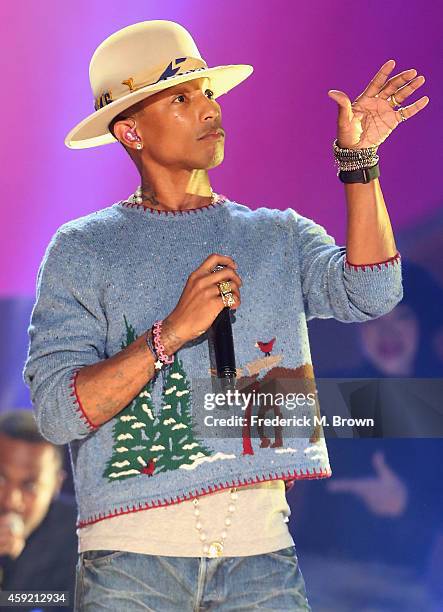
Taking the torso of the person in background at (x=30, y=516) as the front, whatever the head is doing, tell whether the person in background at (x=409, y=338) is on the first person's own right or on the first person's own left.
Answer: on the first person's own left

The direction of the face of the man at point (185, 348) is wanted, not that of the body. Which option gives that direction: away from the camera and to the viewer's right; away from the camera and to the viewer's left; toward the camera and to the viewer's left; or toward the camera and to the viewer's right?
toward the camera and to the viewer's right

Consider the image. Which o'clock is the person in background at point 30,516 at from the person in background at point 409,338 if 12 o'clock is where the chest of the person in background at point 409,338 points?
the person in background at point 30,516 is roughly at 3 o'clock from the person in background at point 409,338.

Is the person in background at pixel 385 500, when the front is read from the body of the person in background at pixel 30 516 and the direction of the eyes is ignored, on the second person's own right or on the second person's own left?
on the second person's own left

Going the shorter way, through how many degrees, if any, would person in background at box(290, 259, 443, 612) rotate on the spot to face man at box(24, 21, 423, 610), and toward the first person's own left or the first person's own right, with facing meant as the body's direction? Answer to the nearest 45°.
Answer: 0° — they already face them

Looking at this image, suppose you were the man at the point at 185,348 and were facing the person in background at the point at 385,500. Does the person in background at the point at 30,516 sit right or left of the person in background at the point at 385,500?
left

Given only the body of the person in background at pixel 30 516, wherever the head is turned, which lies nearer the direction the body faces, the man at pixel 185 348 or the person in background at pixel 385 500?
the man

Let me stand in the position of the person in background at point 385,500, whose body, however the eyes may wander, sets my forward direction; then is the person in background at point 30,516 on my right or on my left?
on my right

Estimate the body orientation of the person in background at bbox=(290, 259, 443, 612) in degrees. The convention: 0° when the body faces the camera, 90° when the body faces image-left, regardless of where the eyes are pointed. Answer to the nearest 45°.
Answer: approximately 0°

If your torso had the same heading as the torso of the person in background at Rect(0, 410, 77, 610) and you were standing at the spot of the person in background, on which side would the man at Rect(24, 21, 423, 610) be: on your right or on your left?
on your left
